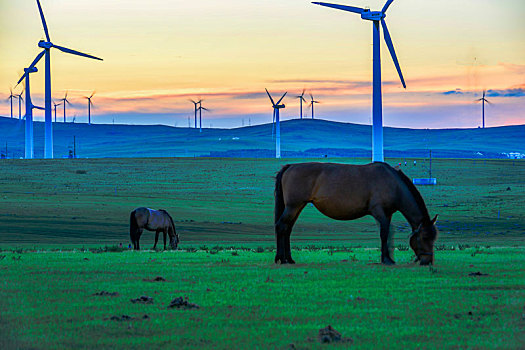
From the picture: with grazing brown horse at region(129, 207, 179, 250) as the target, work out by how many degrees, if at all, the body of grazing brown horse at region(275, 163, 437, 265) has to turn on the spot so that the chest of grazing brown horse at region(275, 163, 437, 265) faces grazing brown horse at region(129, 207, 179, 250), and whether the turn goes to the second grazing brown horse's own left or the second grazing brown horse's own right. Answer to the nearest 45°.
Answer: approximately 135° to the second grazing brown horse's own left

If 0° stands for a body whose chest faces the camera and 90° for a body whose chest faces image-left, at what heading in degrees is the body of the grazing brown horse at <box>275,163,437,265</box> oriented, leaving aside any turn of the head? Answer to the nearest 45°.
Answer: approximately 270°
